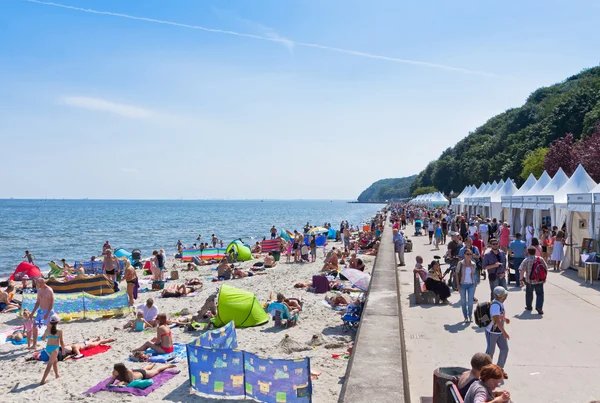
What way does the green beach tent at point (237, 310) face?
to the viewer's left

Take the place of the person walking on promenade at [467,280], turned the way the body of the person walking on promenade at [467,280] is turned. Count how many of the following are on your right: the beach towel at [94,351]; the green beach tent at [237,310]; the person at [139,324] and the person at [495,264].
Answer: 3

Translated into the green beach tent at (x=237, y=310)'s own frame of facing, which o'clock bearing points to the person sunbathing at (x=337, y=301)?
The person sunbathing is roughly at 5 o'clock from the green beach tent.

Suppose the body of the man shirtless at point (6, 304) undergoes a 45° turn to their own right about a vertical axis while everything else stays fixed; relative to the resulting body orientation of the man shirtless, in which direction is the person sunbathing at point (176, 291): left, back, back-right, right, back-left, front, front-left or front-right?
front-left

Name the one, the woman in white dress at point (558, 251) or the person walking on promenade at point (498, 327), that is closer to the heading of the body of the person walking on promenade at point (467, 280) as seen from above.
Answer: the person walking on promenade

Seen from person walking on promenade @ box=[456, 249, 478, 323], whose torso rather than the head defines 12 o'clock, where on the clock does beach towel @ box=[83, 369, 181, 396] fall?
The beach towel is roughly at 2 o'clock from the person walking on promenade.

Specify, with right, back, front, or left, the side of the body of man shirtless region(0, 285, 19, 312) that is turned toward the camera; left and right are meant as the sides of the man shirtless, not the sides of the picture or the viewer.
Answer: right

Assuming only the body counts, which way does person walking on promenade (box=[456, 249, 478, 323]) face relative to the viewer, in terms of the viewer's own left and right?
facing the viewer

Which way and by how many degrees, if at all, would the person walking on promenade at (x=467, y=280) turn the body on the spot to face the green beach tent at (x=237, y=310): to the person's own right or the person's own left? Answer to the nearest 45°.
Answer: approximately 90° to the person's own right

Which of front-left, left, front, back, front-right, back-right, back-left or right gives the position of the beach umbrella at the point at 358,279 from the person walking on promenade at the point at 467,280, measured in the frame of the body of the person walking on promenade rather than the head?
back-right

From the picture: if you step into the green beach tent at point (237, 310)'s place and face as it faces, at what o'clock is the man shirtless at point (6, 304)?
The man shirtless is roughly at 1 o'clock from the green beach tent.
